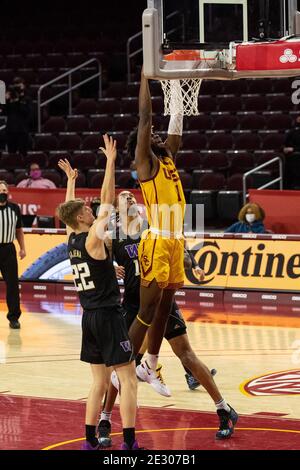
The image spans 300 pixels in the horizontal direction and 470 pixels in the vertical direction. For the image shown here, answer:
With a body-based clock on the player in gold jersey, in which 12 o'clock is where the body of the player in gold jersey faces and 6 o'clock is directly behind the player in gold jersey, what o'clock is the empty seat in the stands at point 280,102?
The empty seat in the stands is roughly at 8 o'clock from the player in gold jersey.

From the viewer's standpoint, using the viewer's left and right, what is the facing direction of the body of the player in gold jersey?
facing the viewer and to the right of the viewer

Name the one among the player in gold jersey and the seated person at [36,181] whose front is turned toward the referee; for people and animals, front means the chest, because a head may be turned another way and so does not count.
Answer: the seated person

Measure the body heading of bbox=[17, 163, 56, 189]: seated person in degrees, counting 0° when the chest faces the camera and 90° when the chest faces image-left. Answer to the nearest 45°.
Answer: approximately 0°

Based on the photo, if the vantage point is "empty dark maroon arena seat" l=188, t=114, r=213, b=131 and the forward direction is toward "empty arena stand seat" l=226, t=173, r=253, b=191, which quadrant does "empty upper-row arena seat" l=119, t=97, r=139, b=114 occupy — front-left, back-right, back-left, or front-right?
back-right

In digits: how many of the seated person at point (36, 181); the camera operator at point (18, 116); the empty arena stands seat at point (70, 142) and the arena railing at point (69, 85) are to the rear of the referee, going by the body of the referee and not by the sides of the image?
4

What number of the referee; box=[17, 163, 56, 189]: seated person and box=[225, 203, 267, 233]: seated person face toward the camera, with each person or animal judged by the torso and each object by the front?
3
